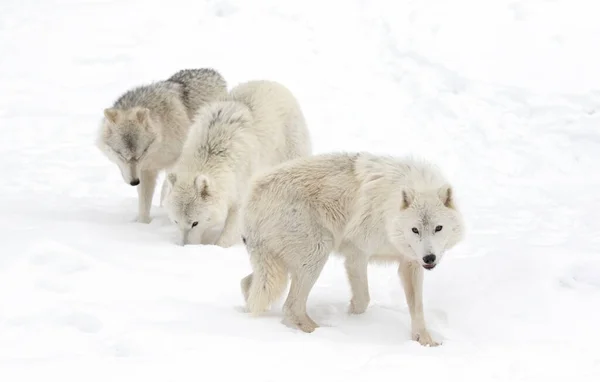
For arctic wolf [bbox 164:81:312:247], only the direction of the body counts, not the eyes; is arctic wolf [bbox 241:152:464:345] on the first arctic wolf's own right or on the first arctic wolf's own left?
on the first arctic wolf's own left

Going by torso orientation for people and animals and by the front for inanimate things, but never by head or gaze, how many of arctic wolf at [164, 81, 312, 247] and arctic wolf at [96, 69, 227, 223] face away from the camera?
0

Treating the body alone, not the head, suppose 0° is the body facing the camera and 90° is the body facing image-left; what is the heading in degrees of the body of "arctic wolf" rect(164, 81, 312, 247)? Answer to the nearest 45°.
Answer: approximately 45°

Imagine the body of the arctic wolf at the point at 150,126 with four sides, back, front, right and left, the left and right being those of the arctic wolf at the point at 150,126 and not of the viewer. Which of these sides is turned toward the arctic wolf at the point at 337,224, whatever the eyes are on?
left

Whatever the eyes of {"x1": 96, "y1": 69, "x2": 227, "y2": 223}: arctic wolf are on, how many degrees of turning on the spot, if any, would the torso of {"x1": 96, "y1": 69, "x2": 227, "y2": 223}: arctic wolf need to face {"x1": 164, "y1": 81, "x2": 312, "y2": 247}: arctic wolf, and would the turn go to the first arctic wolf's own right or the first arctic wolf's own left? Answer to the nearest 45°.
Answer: approximately 90° to the first arctic wolf's own left

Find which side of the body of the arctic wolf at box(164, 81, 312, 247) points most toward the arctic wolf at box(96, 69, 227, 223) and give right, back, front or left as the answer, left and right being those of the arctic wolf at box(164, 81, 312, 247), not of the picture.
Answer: right

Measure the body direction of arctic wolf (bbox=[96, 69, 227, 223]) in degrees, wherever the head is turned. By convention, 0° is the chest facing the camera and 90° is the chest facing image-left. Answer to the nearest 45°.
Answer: approximately 45°

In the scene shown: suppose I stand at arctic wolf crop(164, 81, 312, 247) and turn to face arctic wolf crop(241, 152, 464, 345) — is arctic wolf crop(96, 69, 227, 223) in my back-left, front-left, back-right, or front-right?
back-right
